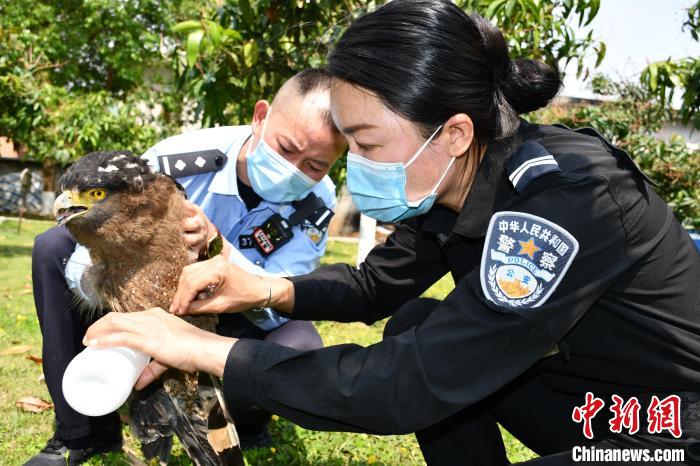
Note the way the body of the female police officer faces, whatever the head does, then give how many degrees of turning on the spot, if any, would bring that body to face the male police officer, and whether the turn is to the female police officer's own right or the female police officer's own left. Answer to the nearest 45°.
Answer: approximately 45° to the female police officer's own right

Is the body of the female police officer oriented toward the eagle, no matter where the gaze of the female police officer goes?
yes

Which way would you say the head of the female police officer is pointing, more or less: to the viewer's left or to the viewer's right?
to the viewer's left

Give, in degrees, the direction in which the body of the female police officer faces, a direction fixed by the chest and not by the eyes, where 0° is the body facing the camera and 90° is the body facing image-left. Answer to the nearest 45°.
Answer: approximately 90°
